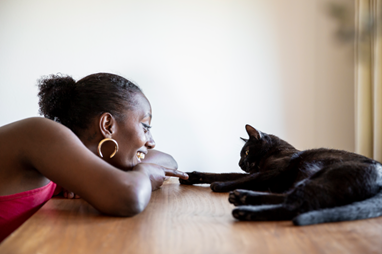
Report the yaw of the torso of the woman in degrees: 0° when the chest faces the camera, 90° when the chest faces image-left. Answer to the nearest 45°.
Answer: approximately 270°
